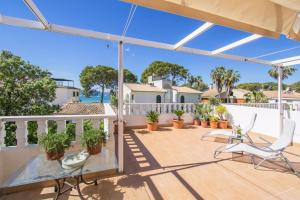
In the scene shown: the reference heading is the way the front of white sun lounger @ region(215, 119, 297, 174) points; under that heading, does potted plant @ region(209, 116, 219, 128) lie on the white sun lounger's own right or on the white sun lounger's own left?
on the white sun lounger's own right

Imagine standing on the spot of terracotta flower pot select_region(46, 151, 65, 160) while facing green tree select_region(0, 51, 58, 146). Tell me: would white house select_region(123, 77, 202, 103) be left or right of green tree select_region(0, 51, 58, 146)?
right

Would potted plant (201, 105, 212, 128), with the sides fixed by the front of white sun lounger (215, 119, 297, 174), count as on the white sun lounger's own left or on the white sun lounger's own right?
on the white sun lounger's own right

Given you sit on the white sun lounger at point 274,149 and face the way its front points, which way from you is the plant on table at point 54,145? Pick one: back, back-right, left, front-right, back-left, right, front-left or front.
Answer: front-left

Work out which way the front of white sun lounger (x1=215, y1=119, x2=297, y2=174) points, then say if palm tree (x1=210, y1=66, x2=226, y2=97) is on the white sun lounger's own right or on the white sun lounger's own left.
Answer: on the white sun lounger's own right

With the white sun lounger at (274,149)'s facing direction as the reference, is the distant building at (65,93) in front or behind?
in front

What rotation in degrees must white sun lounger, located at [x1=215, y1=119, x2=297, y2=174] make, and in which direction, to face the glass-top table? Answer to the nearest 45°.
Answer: approximately 45° to its left

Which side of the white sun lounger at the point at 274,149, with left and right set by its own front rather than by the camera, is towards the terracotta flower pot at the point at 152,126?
front

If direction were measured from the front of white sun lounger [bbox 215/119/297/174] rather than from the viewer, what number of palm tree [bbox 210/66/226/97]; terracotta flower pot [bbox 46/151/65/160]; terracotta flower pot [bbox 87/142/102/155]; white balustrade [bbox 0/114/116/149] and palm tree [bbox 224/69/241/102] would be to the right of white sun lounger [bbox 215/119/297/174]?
2

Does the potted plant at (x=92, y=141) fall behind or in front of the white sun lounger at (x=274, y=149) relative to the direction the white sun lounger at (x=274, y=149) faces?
in front

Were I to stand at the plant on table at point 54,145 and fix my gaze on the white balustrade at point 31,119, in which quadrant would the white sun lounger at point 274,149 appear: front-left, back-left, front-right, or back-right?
back-right

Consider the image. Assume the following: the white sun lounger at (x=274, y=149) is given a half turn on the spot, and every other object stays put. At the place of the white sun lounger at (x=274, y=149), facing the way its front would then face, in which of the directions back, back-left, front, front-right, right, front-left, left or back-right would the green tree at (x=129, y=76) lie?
back-left

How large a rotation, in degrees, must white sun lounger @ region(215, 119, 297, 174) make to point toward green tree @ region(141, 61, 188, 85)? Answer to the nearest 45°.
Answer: approximately 45° to its right

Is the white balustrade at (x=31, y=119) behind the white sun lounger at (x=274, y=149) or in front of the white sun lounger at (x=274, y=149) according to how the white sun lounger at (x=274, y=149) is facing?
in front

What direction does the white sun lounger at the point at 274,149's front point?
to the viewer's left
